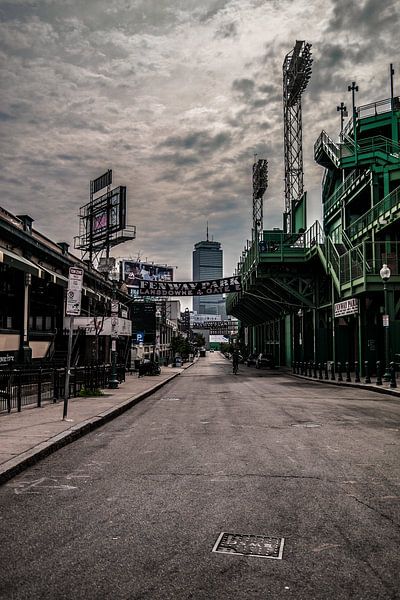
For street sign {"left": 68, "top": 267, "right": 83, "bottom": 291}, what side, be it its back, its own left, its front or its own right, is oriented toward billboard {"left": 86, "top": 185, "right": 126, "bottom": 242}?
back

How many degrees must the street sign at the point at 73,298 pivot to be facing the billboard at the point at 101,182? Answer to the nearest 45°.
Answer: approximately 180°

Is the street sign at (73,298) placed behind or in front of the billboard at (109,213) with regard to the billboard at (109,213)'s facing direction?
in front

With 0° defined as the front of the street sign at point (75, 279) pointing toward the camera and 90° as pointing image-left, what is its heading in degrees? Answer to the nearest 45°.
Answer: approximately 0°

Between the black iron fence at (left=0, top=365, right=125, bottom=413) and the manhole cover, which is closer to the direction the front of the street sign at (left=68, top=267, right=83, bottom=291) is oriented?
the manhole cover

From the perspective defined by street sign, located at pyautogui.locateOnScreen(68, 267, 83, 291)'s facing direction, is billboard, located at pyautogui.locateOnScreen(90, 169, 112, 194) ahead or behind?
behind

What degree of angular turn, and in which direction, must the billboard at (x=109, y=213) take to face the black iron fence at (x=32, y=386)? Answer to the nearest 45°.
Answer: approximately 45° to its left

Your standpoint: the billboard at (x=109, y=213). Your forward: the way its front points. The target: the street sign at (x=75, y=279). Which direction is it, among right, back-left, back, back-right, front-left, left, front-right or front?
front-left

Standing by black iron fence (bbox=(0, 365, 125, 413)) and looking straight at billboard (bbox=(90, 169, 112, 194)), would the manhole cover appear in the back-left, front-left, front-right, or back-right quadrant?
back-right

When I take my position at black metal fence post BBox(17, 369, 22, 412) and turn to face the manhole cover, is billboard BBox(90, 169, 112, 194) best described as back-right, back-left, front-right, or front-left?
back-left

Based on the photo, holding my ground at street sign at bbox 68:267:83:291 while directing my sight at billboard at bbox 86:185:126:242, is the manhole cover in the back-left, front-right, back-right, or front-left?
back-right

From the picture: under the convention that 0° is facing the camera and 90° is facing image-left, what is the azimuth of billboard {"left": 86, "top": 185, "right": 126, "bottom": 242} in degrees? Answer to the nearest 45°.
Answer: approximately 45°

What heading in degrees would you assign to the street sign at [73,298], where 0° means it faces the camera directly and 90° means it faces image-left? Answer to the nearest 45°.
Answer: approximately 0°

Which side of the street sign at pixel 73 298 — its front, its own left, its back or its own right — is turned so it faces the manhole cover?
front
